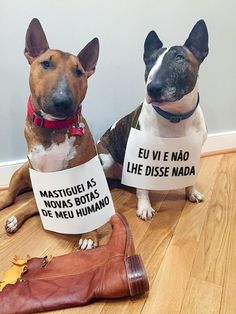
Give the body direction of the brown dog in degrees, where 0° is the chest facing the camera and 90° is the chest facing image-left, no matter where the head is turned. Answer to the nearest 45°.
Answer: approximately 0°

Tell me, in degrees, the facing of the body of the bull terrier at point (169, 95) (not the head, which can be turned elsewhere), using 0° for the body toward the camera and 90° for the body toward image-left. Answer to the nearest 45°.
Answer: approximately 315°

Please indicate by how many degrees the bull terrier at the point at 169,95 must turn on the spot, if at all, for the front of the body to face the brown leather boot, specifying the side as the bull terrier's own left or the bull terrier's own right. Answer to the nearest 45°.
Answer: approximately 90° to the bull terrier's own right

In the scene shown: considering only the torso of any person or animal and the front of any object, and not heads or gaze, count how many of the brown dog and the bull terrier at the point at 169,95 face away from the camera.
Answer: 0
